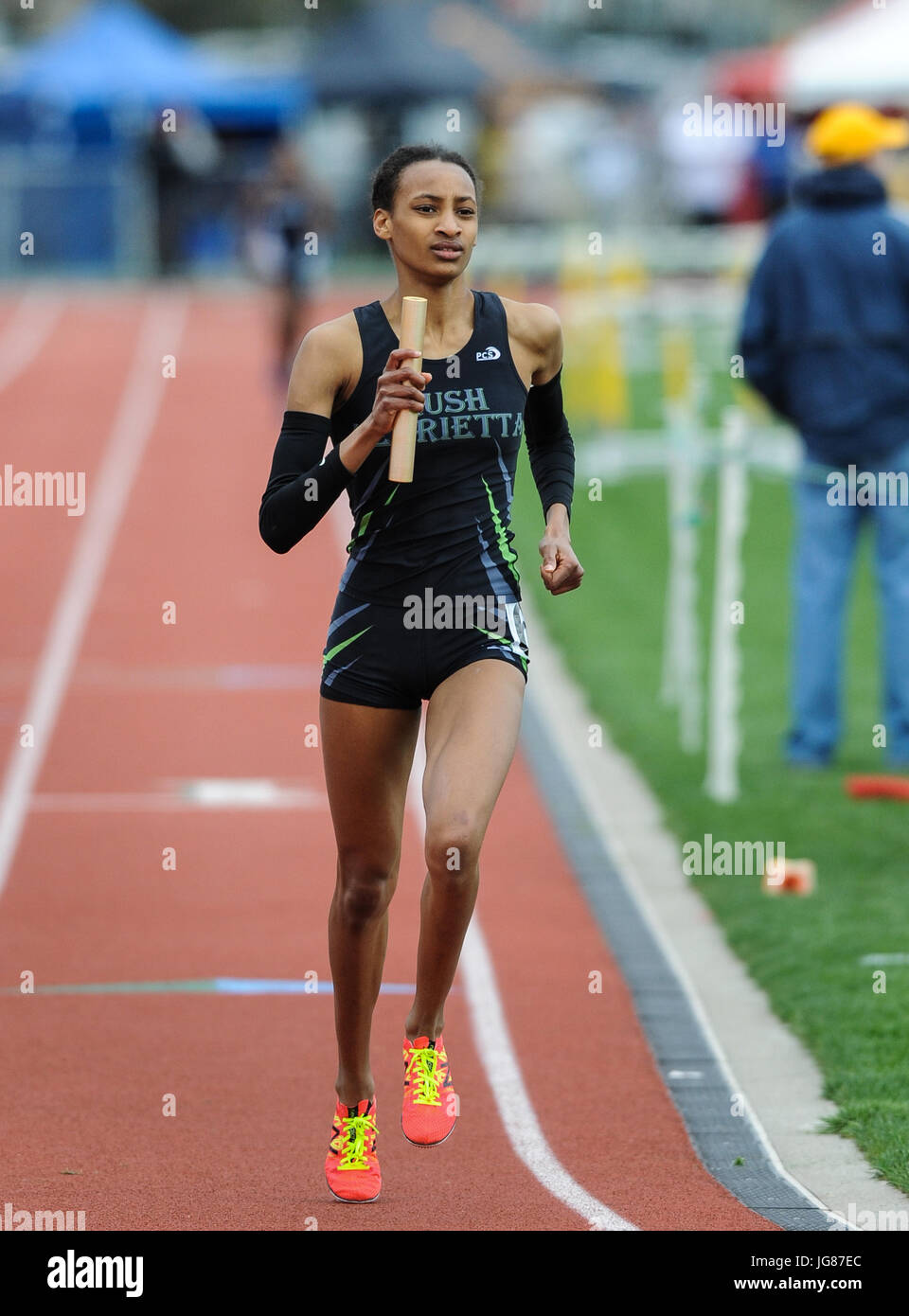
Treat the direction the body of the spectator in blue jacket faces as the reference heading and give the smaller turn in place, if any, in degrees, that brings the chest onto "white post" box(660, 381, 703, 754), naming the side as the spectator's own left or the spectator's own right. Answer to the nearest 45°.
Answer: approximately 45° to the spectator's own left

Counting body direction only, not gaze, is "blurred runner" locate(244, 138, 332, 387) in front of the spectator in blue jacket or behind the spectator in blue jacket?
in front

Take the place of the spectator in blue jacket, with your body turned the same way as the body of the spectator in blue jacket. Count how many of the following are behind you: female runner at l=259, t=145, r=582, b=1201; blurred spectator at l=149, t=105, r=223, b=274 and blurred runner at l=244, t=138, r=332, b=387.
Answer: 1

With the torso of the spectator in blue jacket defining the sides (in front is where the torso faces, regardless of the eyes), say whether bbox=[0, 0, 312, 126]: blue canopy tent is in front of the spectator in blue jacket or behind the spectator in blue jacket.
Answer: in front

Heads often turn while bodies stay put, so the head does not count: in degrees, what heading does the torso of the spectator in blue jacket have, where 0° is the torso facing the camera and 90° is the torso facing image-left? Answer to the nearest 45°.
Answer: approximately 180°
